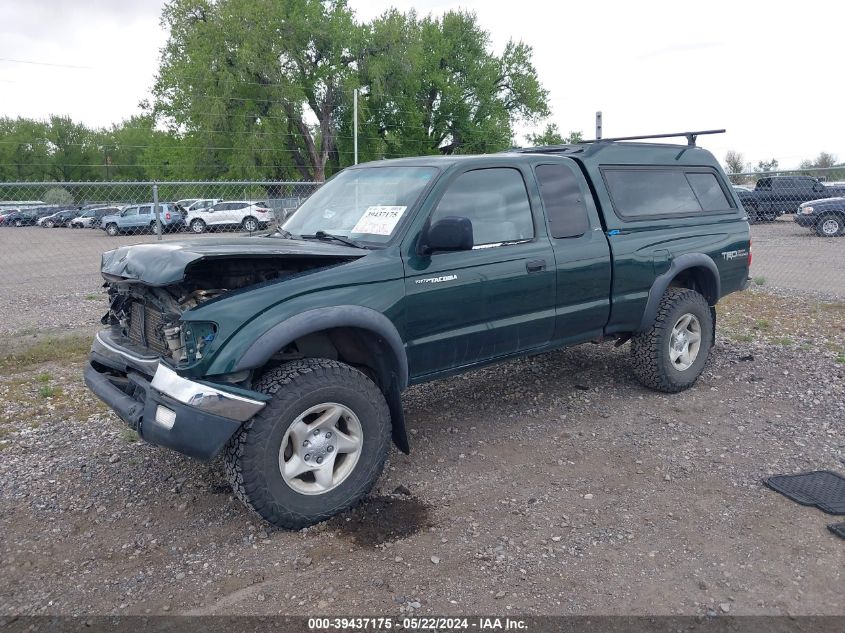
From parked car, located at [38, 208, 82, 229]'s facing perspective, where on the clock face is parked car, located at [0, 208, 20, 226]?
parked car, located at [0, 208, 20, 226] is roughly at 11 o'clock from parked car, located at [38, 208, 82, 229].

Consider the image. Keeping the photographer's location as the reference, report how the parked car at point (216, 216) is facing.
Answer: facing to the left of the viewer

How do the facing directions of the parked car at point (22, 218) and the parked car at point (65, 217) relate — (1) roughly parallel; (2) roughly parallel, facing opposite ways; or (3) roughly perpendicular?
roughly parallel

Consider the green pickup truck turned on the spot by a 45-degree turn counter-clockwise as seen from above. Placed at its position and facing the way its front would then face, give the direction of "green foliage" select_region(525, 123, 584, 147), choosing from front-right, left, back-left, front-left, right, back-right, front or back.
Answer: back

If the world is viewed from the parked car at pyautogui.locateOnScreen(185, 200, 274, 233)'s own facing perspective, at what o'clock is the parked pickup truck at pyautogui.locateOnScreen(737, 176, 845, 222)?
the parked pickup truck at pyautogui.locateOnScreen(737, 176, 845, 222) is roughly at 7 o'clock from the parked car at pyautogui.locateOnScreen(185, 200, 274, 233).

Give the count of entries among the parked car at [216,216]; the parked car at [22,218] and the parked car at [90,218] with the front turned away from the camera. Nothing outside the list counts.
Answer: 0

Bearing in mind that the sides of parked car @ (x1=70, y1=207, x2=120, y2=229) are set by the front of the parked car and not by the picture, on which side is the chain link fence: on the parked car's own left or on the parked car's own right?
on the parked car's own left

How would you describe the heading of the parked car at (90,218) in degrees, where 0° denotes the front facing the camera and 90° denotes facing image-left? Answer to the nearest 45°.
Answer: approximately 45°

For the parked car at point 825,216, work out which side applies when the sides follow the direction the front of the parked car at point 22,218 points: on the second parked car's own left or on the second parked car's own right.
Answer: on the second parked car's own left

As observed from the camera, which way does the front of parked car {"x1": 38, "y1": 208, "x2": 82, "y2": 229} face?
facing the viewer and to the left of the viewer

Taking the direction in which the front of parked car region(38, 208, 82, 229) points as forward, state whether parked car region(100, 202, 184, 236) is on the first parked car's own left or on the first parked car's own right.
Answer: on the first parked car's own left

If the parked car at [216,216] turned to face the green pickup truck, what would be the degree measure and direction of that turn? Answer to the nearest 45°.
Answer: approximately 90° to its left
